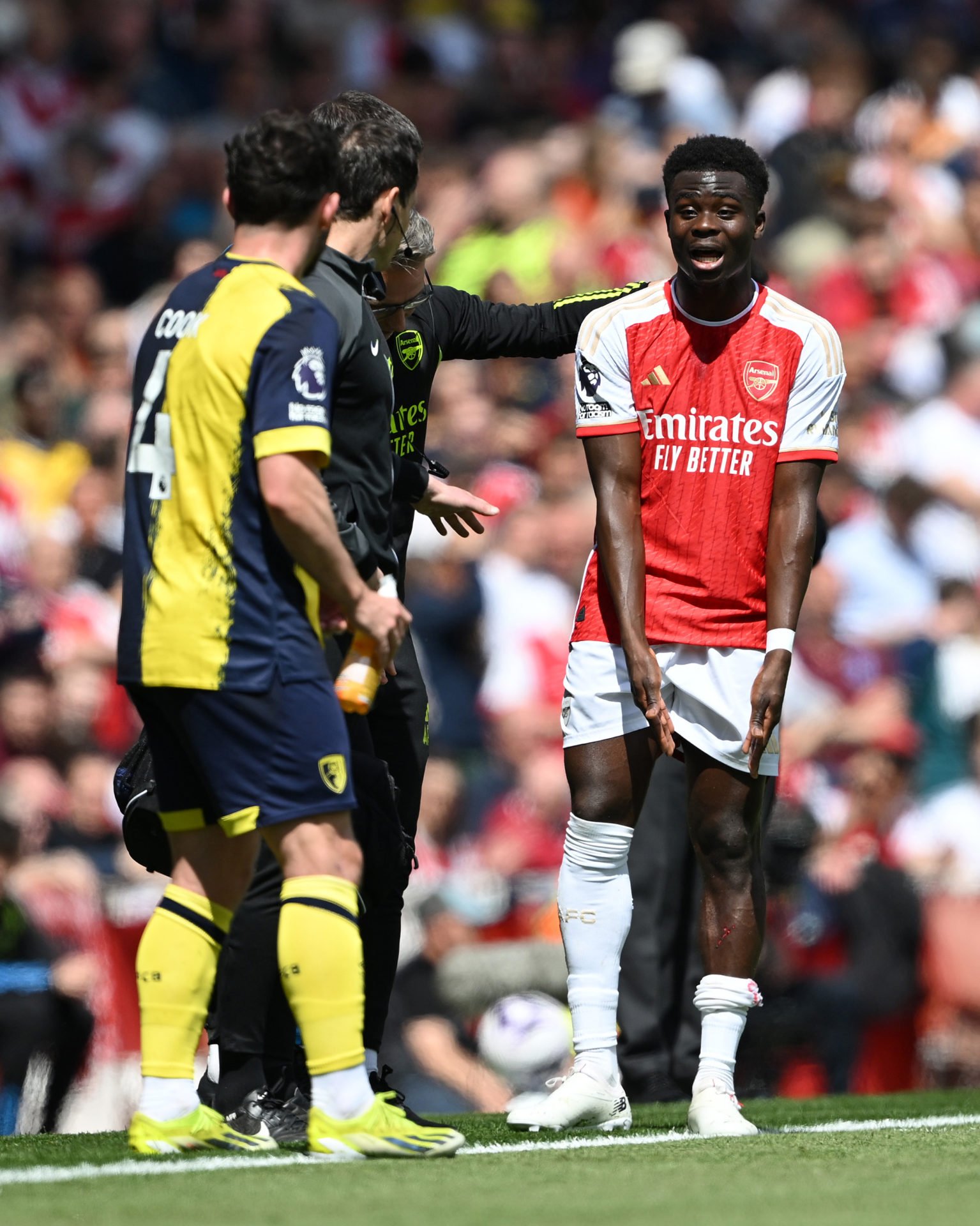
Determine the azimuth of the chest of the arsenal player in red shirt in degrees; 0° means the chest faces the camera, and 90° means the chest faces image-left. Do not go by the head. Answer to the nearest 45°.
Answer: approximately 0°
